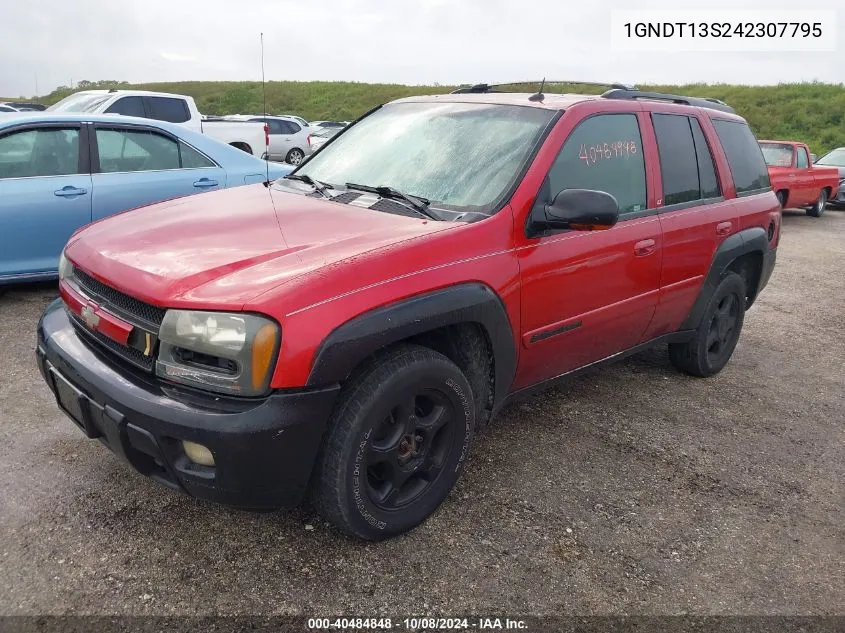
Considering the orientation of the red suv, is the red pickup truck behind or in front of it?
behind

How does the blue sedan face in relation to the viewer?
to the viewer's left

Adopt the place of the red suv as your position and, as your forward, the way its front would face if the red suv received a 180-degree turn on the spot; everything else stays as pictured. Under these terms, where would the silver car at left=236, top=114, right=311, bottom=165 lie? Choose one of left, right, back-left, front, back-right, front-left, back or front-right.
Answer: front-left

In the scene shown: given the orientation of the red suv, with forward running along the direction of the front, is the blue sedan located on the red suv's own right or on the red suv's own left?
on the red suv's own right

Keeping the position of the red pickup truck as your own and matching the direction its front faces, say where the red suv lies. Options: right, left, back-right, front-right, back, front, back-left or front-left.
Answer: front-left

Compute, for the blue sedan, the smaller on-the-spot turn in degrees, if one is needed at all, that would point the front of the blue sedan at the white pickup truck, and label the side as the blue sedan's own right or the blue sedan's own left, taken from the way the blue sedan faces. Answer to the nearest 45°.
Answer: approximately 90° to the blue sedan's own right

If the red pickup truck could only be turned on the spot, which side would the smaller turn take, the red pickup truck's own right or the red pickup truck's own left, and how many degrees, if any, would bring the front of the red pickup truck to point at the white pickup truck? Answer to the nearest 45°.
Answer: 0° — it already faces it

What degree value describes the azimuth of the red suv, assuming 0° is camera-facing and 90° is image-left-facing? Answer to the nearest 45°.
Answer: approximately 45°

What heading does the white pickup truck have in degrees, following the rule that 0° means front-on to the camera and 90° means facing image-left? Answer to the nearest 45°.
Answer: approximately 45°
